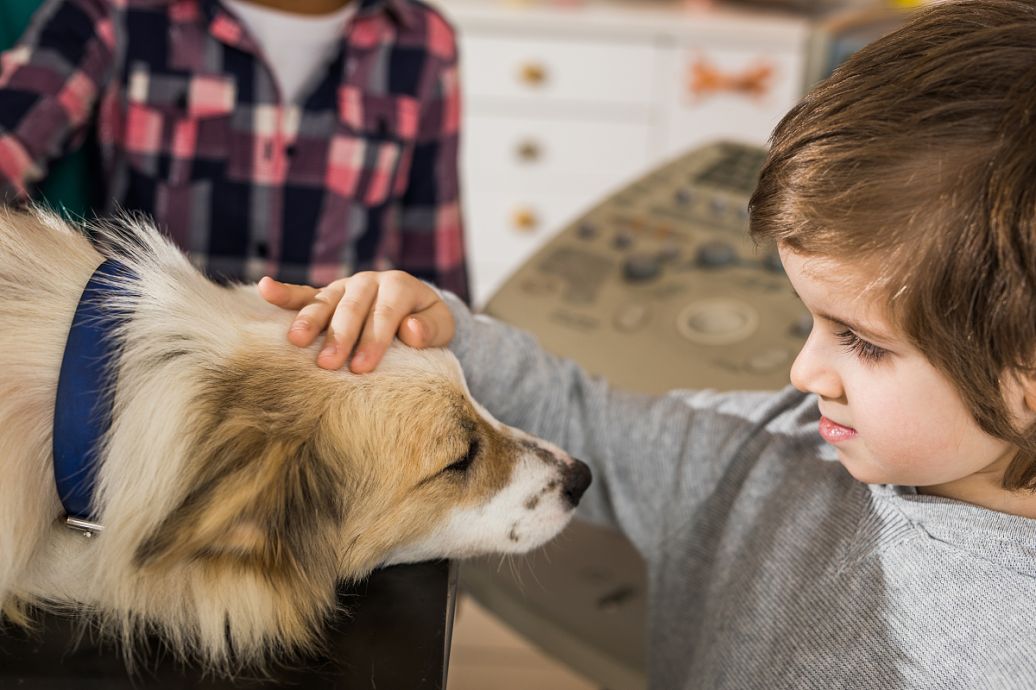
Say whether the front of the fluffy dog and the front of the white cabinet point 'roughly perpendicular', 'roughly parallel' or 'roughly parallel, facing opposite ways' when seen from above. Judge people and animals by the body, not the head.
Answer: roughly perpendicular

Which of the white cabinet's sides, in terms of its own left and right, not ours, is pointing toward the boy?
front

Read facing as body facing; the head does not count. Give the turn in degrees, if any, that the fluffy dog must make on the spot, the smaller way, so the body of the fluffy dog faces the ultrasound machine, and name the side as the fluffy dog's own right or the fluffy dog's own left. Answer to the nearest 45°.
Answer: approximately 45° to the fluffy dog's own left

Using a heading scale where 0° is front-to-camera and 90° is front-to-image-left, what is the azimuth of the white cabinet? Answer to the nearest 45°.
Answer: approximately 0°

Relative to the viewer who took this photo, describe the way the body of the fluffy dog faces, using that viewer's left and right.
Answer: facing to the right of the viewer

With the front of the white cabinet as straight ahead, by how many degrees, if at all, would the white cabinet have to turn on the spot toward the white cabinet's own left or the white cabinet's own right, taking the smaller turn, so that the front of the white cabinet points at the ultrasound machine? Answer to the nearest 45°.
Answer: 0° — it already faces it

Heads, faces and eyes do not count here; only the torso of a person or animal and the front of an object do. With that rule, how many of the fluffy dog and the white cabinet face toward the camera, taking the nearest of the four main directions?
1

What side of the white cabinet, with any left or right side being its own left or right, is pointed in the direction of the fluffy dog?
front
